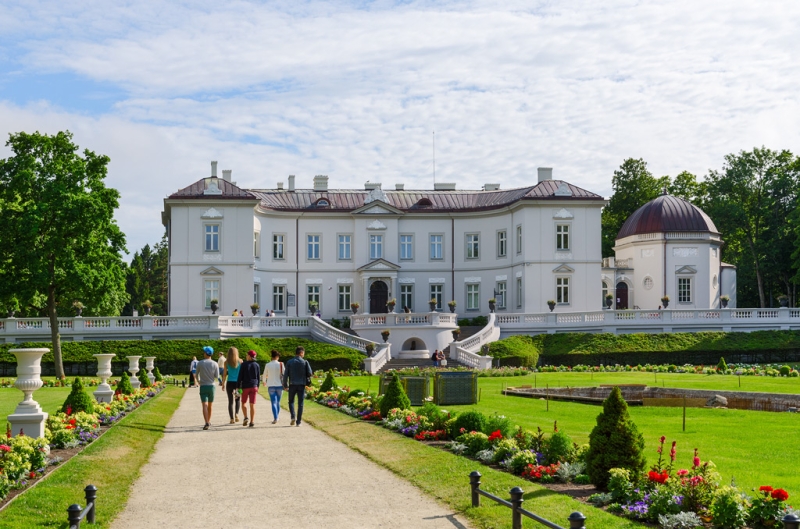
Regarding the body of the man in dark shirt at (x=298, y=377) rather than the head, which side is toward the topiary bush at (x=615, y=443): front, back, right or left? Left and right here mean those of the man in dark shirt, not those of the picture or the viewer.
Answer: back

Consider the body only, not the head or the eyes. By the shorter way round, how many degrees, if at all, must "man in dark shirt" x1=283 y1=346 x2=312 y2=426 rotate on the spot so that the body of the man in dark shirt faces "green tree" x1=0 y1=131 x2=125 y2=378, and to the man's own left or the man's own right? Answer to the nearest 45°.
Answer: approximately 45° to the man's own left

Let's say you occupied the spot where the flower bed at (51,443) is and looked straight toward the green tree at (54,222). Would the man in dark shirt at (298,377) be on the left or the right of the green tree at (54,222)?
right

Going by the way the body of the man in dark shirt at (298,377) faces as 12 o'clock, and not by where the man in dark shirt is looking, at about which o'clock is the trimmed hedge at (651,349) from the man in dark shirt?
The trimmed hedge is roughly at 1 o'clock from the man in dark shirt.

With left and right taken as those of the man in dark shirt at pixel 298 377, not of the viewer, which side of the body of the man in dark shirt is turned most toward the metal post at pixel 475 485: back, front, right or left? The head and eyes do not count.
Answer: back

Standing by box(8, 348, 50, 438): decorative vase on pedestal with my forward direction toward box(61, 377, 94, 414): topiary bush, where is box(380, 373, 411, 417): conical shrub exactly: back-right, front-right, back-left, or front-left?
front-right

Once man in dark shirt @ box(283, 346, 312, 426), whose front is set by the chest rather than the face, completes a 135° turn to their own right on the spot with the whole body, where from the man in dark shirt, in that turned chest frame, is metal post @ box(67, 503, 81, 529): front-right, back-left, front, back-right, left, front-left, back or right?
front-right

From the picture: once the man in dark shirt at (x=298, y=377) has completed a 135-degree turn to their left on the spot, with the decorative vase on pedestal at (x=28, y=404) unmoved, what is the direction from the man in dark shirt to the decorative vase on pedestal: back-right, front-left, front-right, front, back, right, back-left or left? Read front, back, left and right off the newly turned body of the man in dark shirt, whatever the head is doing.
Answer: front

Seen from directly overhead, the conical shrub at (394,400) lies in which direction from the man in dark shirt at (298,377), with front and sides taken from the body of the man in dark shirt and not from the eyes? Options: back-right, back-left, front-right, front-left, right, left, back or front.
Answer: right

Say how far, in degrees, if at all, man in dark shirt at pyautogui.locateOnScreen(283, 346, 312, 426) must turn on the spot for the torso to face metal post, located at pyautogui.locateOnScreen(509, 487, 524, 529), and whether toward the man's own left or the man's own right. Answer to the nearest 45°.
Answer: approximately 180°

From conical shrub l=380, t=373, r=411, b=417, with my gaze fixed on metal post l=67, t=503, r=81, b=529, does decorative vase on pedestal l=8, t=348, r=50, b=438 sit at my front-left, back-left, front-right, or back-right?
front-right

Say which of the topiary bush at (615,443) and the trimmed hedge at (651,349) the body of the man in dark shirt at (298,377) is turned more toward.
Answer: the trimmed hedge

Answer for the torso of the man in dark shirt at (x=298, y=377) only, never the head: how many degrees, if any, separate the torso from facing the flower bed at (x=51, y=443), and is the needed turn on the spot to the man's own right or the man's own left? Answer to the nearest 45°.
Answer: approximately 135° to the man's own left

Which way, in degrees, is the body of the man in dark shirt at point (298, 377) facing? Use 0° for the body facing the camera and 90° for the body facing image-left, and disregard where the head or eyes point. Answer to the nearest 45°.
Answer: approximately 180°

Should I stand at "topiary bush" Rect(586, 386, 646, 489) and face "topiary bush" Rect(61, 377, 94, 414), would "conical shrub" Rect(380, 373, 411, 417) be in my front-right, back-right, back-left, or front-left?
front-right

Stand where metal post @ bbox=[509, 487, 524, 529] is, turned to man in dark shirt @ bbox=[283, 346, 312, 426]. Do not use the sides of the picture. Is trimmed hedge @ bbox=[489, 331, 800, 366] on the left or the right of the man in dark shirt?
right

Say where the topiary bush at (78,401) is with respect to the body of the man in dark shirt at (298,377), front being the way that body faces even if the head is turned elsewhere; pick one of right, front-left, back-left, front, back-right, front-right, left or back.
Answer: left
